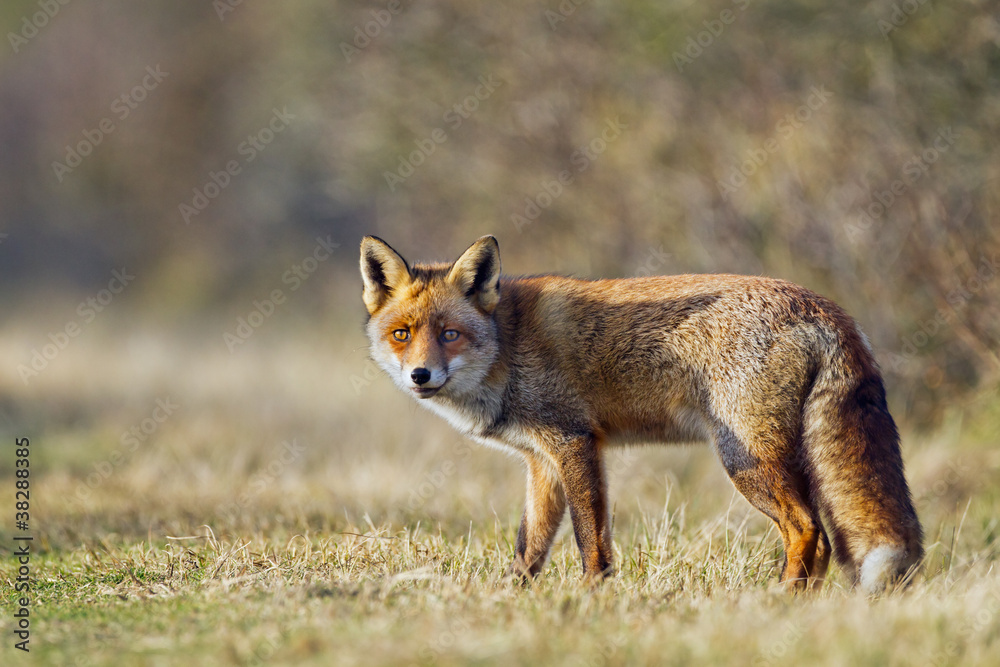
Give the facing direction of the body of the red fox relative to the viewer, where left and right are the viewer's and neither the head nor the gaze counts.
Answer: facing to the left of the viewer
